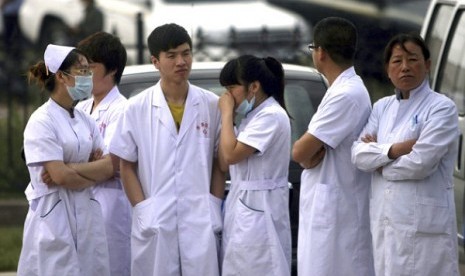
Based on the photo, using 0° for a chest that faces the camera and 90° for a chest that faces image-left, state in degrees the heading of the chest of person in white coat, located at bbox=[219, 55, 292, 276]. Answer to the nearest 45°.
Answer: approximately 90°

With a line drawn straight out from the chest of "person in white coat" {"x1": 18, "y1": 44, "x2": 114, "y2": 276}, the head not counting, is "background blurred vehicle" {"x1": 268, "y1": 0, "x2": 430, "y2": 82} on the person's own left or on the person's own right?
on the person's own left

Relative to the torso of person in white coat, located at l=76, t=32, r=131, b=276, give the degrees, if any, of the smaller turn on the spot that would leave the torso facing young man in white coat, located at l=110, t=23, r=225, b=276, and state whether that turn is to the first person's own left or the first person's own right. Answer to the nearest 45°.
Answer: approximately 90° to the first person's own left

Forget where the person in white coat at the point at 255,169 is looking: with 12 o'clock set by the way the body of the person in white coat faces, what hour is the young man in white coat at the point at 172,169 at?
The young man in white coat is roughly at 12 o'clock from the person in white coat.

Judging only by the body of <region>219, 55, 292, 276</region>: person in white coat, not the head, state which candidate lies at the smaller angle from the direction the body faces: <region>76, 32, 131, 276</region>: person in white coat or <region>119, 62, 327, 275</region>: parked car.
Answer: the person in white coat

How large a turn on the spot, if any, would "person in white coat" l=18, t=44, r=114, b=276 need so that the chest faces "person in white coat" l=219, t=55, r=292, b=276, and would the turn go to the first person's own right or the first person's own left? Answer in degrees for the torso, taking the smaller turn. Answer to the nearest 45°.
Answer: approximately 45° to the first person's own left

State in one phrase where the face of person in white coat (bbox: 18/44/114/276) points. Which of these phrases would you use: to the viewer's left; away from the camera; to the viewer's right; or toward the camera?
to the viewer's right

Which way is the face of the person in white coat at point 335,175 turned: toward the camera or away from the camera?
away from the camera
